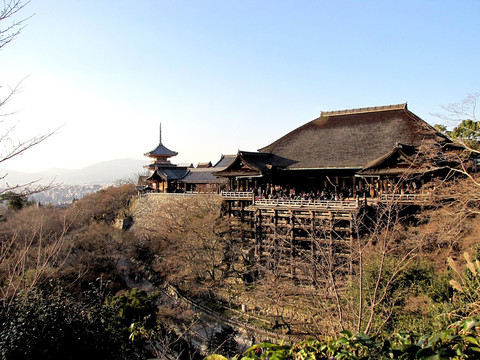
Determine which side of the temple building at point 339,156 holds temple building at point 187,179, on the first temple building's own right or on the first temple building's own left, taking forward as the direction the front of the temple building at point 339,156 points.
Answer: on the first temple building's own right

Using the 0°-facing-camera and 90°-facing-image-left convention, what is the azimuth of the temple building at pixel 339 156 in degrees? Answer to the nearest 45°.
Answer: approximately 45°
